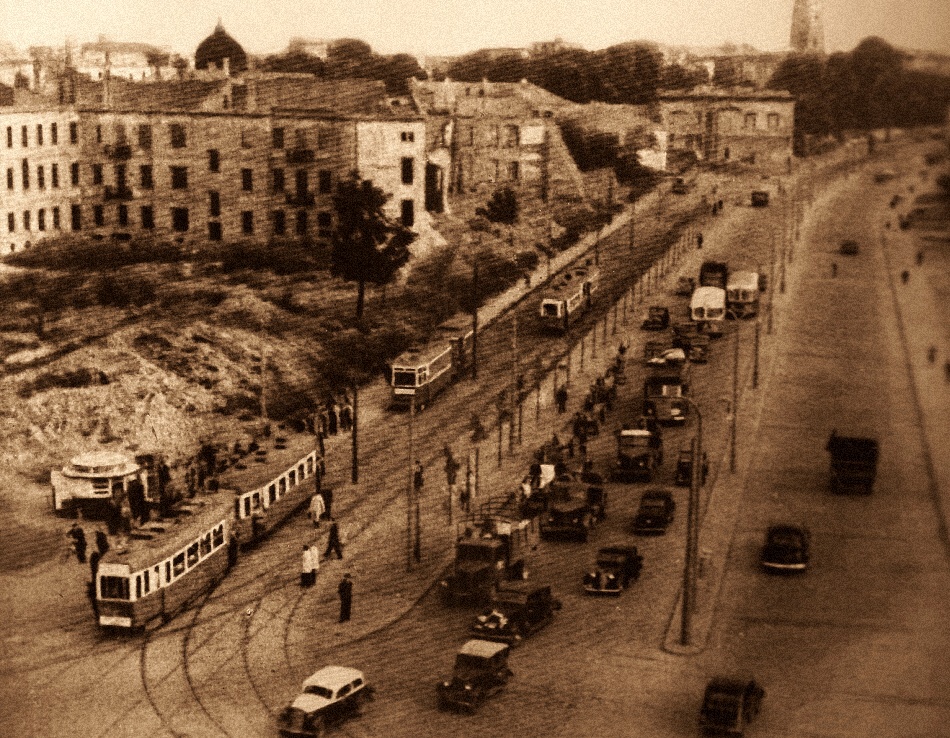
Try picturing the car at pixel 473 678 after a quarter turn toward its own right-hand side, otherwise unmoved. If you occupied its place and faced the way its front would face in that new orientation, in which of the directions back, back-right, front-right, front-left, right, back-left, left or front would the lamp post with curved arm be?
right

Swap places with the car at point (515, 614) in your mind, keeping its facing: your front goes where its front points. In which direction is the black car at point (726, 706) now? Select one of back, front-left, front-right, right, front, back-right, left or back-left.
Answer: left

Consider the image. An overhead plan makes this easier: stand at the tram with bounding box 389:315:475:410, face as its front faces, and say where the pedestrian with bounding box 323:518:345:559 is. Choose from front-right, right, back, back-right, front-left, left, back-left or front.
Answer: front-left

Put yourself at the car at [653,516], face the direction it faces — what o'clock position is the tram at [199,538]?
The tram is roughly at 1 o'clock from the car.

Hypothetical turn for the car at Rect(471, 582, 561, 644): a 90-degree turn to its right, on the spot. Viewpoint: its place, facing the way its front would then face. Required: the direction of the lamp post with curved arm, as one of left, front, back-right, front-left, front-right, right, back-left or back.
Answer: back-right

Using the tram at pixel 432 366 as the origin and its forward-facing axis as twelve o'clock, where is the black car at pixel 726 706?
The black car is roughly at 10 o'clock from the tram.

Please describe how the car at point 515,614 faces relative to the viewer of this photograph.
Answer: facing the viewer and to the left of the viewer

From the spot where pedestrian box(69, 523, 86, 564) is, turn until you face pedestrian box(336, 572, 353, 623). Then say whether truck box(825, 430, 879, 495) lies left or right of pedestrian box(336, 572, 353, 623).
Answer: left

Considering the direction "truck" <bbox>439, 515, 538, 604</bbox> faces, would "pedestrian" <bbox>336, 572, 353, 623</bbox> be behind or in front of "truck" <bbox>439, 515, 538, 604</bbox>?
in front

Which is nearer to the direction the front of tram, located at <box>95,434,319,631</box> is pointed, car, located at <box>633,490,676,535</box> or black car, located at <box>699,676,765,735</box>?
the black car

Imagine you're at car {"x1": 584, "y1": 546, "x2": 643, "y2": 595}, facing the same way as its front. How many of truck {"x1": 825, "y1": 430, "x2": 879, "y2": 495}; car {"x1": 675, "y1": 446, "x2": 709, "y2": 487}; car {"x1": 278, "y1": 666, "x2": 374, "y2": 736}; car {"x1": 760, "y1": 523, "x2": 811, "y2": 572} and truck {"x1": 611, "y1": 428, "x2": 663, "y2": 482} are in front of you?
1

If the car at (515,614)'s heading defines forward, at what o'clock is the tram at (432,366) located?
The tram is roughly at 4 o'clock from the car.
